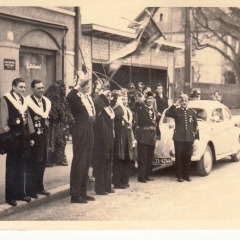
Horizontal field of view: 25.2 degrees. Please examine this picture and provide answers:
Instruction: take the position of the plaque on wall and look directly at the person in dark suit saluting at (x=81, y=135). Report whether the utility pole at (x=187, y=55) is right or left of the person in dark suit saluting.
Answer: left

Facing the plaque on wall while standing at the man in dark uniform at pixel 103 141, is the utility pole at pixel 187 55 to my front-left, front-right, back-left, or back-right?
back-right

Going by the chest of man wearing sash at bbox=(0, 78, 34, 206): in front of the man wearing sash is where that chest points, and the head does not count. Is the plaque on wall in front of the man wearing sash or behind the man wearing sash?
behind

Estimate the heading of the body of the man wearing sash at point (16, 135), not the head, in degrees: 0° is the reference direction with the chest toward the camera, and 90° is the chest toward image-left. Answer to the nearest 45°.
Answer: approximately 315°

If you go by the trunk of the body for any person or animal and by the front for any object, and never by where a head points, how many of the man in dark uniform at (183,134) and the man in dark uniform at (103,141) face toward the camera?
1

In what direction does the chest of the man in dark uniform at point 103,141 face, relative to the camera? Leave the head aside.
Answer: to the viewer's right

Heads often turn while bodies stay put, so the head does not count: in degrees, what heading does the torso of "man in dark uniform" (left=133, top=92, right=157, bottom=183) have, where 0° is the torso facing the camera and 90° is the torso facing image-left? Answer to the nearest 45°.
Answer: approximately 315°

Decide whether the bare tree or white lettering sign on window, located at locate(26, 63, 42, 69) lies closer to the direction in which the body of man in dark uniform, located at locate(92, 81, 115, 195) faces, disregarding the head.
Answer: the bare tree
